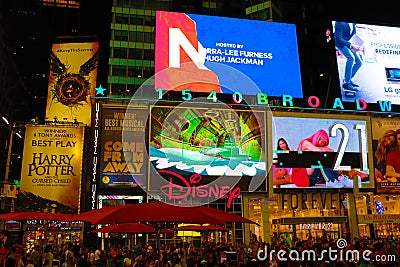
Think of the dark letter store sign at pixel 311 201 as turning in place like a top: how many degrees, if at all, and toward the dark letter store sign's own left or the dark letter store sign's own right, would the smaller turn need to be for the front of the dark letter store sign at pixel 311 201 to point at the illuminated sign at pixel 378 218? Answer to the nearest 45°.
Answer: approximately 90° to the dark letter store sign's own left

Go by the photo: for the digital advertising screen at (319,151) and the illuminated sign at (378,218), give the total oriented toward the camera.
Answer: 2

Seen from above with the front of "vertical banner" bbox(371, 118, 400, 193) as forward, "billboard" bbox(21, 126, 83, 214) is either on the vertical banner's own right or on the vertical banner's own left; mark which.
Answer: on the vertical banner's own right

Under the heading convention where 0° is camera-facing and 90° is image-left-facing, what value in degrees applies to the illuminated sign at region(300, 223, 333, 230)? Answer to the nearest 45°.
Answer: approximately 0°

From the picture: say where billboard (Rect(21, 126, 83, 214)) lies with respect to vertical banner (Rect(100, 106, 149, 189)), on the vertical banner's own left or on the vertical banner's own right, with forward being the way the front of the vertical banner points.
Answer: on the vertical banner's own right

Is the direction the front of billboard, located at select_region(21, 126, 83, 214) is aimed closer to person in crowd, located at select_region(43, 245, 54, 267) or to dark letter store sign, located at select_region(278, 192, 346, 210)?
the person in crowd

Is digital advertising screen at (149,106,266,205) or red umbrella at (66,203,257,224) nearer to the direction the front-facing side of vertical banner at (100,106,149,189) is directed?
the red umbrella

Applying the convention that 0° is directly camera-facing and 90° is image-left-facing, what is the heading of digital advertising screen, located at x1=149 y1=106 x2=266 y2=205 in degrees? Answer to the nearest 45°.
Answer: approximately 0°

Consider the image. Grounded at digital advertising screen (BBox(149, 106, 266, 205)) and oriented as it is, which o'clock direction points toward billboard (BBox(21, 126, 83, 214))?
The billboard is roughly at 3 o'clock from the digital advertising screen.
